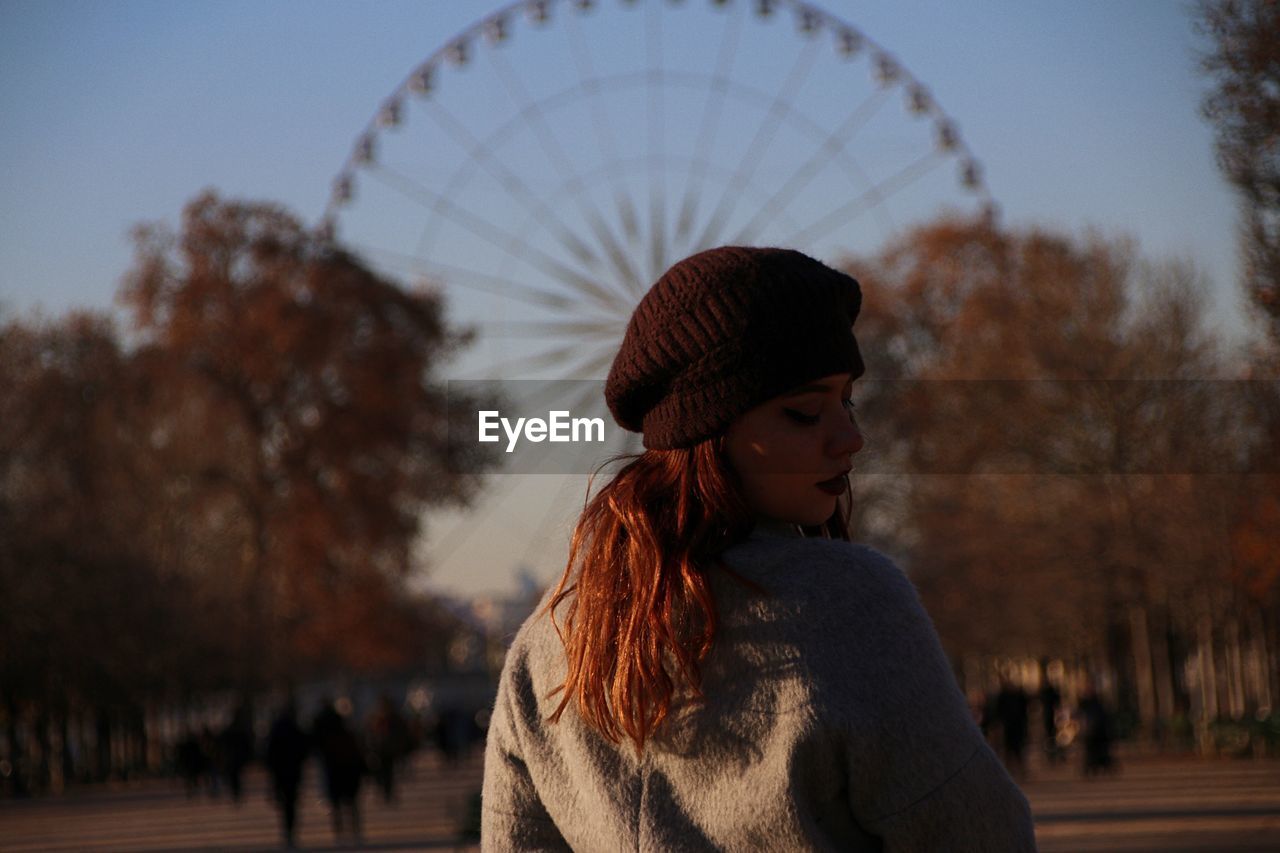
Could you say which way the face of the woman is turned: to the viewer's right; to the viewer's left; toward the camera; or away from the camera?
to the viewer's right

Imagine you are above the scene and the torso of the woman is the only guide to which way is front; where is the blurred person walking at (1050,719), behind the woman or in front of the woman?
in front

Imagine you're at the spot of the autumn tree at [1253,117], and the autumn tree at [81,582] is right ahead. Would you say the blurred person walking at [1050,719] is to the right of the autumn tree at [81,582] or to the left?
right

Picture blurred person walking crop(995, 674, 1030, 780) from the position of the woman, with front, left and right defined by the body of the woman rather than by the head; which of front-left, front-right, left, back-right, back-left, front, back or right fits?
front-left

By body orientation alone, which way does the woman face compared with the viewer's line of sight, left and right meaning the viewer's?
facing away from the viewer and to the right of the viewer

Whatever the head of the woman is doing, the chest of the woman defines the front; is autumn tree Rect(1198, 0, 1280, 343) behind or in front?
in front

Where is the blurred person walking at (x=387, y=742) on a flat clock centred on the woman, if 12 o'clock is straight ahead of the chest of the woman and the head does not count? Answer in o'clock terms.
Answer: The blurred person walking is roughly at 10 o'clock from the woman.

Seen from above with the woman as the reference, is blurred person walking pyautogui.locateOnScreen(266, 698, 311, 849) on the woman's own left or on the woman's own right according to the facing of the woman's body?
on the woman's own left
